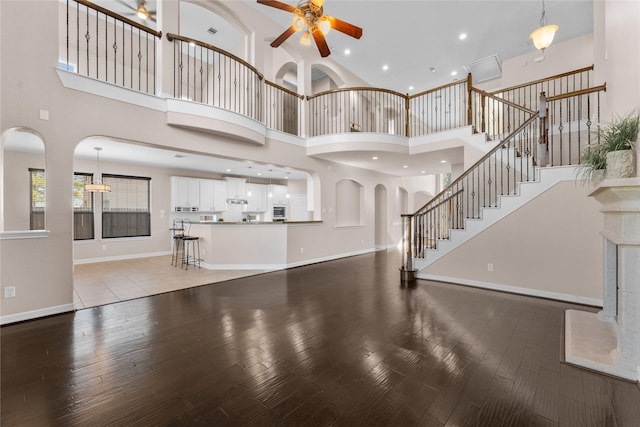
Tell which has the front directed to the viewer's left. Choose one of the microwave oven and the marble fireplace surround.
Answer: the marble fireplace surround

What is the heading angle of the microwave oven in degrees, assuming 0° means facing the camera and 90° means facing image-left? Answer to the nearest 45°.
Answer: approximately 0°

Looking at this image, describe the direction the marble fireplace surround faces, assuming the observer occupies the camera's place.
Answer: facing to the left of the viewer

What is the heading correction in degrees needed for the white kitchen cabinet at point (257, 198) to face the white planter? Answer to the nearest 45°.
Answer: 0° — it already faces it

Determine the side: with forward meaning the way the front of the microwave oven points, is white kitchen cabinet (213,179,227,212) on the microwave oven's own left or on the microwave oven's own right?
on the microwave oven's own right

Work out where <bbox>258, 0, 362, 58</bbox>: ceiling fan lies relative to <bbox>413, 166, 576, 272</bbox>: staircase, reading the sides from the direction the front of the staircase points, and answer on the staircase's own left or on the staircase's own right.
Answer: on the staircase's own left

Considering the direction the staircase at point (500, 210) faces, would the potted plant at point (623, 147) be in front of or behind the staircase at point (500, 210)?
behind
